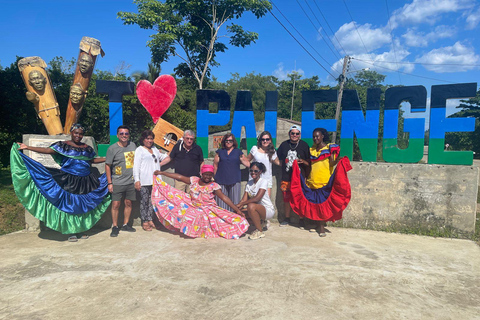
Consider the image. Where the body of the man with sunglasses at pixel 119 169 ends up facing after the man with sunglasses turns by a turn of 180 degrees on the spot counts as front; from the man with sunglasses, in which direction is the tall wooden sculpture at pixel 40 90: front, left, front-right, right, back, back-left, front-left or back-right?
front-left

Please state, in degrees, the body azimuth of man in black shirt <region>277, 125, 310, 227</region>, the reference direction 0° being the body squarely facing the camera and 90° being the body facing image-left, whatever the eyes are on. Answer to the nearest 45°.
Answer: approximately 0°

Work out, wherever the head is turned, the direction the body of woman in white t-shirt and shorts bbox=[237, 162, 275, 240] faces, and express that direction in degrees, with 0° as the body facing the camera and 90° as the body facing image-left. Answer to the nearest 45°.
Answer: approximately 45°

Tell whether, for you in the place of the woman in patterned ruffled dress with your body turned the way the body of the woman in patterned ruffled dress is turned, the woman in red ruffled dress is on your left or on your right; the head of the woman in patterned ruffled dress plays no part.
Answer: on your left

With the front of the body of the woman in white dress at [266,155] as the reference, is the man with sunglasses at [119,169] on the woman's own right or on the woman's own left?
on the woman's own right

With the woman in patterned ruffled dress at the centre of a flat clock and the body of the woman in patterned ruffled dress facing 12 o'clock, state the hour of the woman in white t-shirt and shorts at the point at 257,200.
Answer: The woman in white t-shirt and shorts is roughly at 9 o'clock from the woman in patterned ruffled dress.

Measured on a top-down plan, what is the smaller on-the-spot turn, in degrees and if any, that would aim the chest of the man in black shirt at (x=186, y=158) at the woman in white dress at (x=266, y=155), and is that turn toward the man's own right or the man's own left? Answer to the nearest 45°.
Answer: approximately 90° to the man's own left

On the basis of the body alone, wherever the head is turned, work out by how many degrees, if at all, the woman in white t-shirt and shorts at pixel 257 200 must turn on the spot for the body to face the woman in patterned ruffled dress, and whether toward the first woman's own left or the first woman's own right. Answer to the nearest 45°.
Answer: approximately 45° to the first woman's own right
